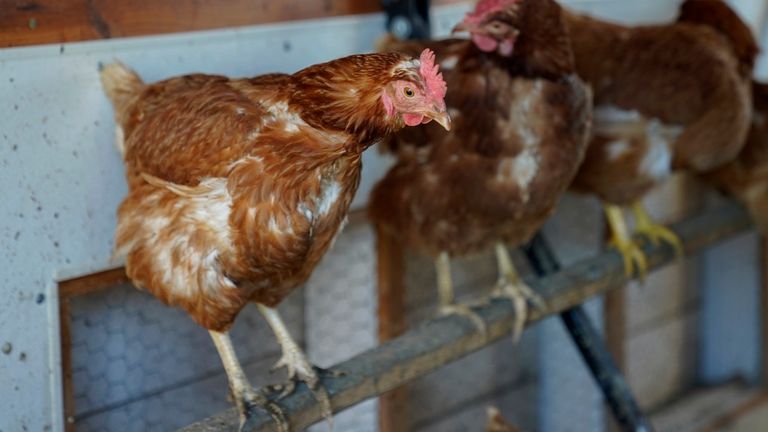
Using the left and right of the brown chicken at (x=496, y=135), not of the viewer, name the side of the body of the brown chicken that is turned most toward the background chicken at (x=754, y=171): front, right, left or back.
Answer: left

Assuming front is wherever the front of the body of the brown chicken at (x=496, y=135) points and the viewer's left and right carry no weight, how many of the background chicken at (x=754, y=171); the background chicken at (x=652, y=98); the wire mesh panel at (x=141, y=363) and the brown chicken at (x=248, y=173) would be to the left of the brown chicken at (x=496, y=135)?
2

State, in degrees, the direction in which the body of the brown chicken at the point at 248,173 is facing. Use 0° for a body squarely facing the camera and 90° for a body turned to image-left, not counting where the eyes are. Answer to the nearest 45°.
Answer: approximately 315°

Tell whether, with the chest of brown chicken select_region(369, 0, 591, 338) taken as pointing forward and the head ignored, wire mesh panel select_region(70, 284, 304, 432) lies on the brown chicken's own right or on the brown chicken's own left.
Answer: on the brown chicken's own right

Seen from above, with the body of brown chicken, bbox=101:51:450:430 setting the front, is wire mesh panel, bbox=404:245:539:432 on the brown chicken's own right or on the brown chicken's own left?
on the brown chicken's own left

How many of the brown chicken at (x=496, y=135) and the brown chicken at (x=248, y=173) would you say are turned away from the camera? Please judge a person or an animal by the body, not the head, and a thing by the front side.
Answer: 0

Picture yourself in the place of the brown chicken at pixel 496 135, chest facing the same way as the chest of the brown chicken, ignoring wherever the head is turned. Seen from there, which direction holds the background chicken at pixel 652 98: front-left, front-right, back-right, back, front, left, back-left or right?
left

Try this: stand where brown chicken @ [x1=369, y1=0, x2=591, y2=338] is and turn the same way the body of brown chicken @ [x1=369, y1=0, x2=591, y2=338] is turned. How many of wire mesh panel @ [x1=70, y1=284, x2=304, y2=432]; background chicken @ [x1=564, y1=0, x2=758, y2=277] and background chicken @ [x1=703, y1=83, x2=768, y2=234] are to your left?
2

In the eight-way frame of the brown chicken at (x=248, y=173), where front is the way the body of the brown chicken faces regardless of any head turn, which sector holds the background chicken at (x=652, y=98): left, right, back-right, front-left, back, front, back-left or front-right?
left

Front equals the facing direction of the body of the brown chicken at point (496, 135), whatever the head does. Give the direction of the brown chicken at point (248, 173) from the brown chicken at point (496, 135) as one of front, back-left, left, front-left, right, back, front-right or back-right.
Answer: right
